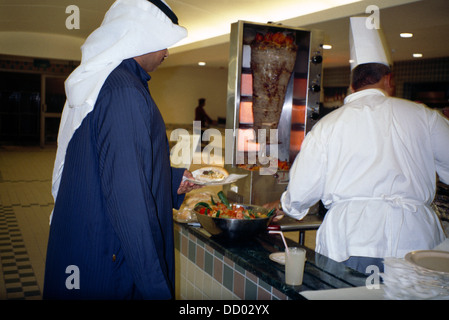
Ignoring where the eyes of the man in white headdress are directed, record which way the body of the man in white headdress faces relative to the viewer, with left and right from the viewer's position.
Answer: facing to the right of the viewer

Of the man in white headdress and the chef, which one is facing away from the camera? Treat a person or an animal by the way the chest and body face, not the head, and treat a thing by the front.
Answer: the chef

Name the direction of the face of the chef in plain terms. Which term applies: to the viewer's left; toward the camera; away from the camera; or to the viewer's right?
away from the camera

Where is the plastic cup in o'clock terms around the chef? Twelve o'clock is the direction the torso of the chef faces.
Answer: The plastic cup is roughly at 7 o'clock from the chef.

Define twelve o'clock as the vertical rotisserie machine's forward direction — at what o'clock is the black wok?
The black wok is roughly at 12 o'clock from the vertical rotisserie machine.

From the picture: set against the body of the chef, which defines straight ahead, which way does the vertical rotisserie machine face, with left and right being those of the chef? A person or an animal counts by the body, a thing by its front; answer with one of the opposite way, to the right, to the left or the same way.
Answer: the opposite way

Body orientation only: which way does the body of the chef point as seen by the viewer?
away from the camera

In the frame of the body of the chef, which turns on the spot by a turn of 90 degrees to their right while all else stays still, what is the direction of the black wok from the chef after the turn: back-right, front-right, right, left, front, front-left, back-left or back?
back

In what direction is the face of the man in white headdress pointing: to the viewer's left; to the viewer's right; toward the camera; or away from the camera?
to the viewer's right

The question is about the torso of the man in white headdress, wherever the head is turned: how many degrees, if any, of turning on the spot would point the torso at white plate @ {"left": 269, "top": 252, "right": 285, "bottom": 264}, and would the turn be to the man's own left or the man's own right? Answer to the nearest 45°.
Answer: approximately 45° to the man's own right

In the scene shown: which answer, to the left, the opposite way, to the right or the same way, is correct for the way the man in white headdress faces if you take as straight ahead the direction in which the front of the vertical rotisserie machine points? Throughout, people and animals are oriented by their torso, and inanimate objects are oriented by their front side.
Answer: to the left
